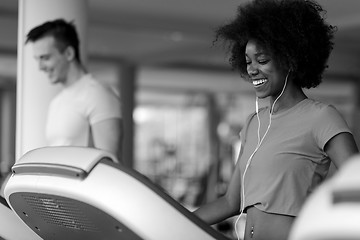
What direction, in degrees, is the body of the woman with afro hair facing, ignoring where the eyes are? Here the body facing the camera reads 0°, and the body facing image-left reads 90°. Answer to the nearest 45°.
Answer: approximately 45°
